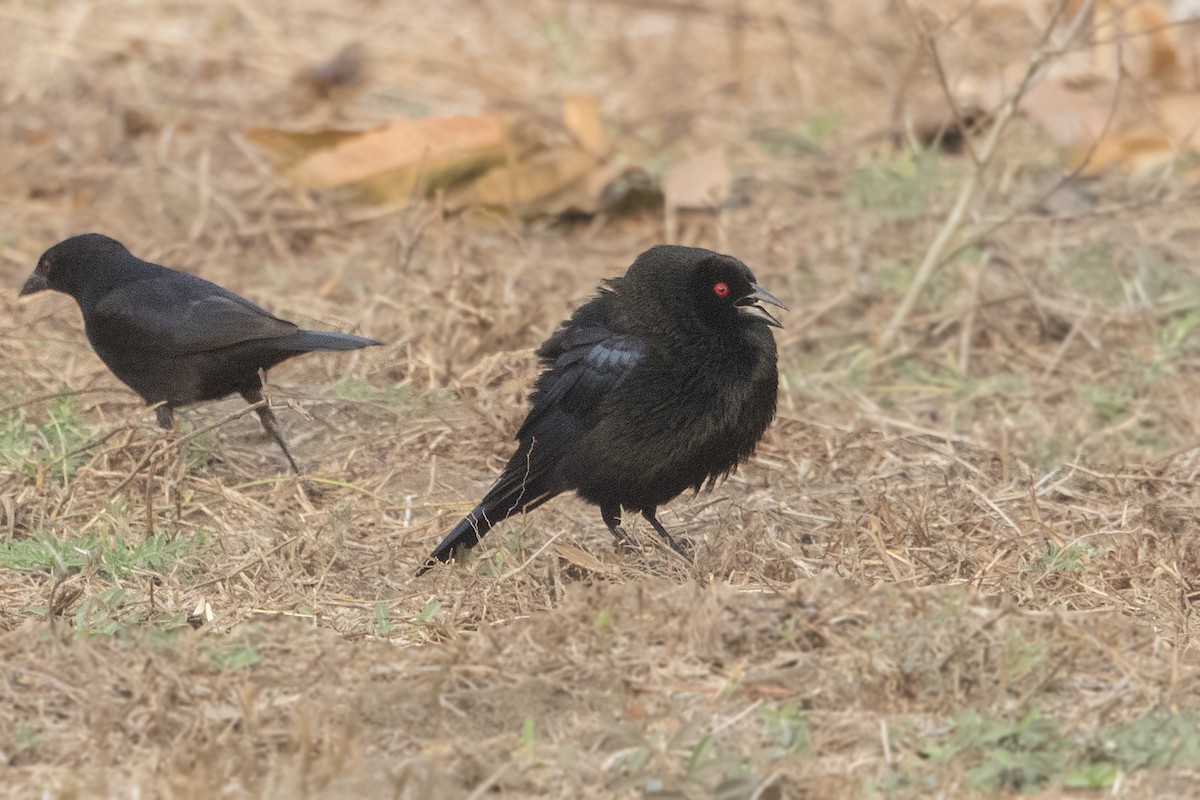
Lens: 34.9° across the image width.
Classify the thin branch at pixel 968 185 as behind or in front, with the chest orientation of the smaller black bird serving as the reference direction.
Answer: behind

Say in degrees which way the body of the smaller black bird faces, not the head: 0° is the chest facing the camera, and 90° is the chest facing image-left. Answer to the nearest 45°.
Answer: approximately 90°

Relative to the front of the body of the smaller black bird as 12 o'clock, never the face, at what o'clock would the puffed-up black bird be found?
The puffed-up black bird is roughly at 7 o'clock from the smaller black bird.
